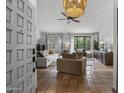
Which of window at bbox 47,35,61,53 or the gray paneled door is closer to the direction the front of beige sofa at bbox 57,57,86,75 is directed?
the window

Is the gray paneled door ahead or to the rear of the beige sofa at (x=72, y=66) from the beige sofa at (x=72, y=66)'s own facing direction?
to the rear

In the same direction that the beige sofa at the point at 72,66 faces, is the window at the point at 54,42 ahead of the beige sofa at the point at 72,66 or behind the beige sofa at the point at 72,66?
ahead

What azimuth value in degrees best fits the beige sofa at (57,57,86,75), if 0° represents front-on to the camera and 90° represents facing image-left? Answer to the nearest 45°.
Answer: approximately 180°

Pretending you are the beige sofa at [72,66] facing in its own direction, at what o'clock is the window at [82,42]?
The window is roughly at 12 o'clock from the beige sofa.
